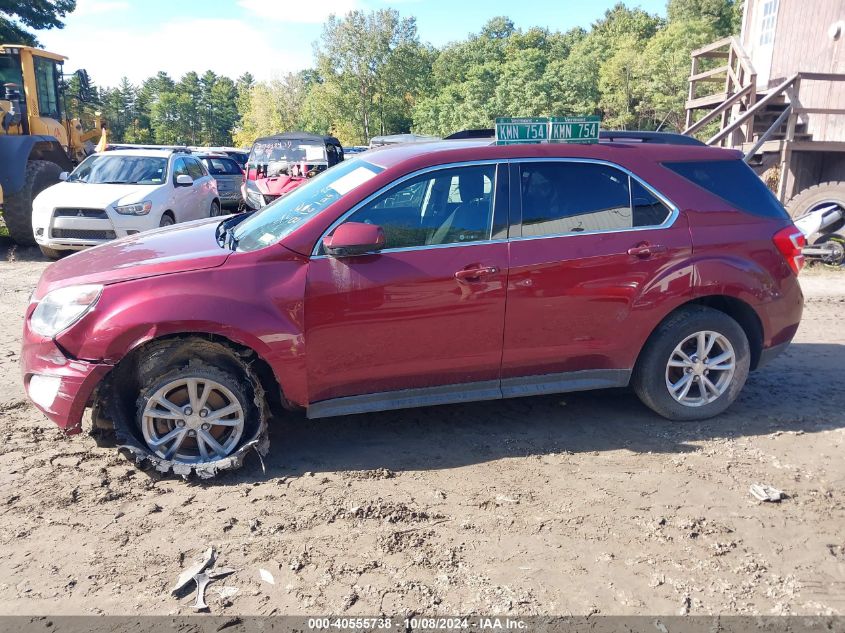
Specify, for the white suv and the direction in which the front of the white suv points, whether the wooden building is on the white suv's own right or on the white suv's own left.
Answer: on the white suv's own left

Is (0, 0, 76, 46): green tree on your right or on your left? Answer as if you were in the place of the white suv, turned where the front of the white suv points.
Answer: on your right

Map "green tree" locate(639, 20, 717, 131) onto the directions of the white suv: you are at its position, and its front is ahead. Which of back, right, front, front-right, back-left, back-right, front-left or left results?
back

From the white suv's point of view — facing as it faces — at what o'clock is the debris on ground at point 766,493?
The debris on ground is roughly at 10 o'clock from the white suv.

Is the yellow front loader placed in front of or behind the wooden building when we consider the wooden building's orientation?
in front

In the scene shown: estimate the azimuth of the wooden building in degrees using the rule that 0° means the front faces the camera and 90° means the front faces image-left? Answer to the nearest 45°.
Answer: approximately 45°

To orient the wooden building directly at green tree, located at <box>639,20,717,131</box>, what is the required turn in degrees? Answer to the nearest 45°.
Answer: approximately 135° to its right

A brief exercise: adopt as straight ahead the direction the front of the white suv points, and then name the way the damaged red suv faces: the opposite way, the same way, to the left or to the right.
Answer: to the right

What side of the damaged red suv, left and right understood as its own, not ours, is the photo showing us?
left

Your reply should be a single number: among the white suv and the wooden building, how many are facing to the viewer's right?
0

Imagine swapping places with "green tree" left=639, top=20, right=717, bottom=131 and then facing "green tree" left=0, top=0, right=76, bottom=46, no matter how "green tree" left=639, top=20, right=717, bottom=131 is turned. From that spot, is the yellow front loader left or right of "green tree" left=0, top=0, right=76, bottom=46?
left

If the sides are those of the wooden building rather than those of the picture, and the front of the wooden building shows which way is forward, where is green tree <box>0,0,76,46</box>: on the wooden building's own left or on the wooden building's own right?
on the wooden building's own right

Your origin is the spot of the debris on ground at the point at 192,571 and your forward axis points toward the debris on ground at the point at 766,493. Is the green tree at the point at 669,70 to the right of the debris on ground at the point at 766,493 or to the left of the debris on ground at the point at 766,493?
left

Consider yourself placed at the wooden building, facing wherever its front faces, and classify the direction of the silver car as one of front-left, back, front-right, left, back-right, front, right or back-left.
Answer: front-right

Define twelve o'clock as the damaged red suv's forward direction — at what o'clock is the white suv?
The white suv is roughly at 2 o'clock from the damaged red suv.

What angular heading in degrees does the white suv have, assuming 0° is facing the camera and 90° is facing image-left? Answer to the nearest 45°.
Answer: approximately 45°
